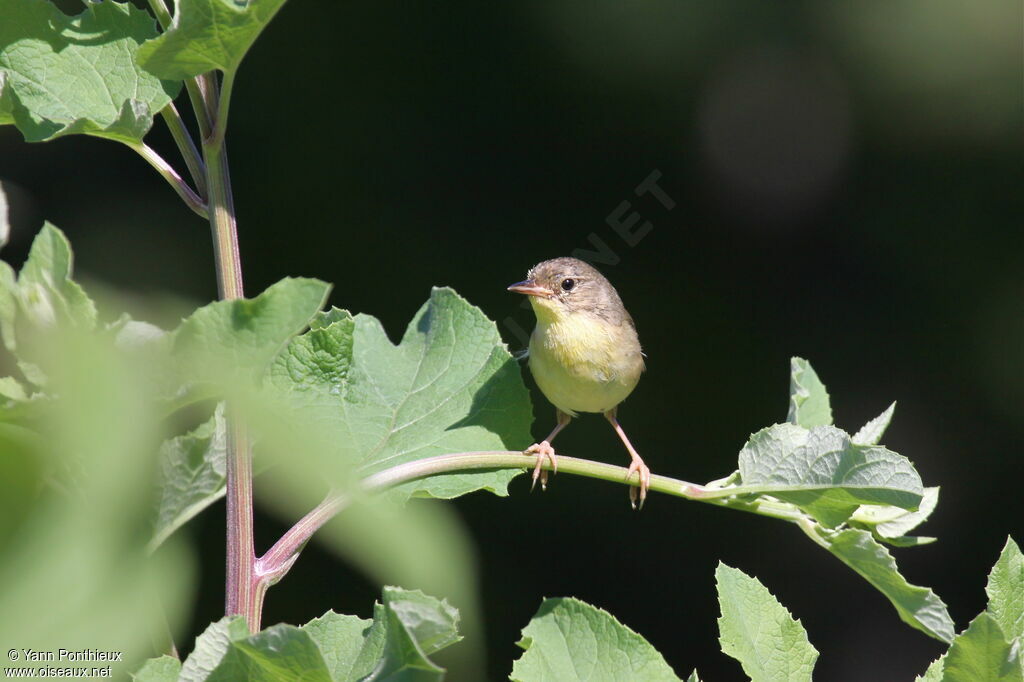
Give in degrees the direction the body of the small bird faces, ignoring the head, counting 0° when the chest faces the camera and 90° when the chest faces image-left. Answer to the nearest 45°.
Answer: approximately 45°

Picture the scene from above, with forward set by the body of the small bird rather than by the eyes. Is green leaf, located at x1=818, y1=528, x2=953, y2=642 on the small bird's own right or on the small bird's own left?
on the small bird's own left

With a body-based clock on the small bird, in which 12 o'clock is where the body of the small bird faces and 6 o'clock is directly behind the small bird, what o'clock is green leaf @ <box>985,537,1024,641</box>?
The green leaf is roughly at 10 o'clock from the small bird.

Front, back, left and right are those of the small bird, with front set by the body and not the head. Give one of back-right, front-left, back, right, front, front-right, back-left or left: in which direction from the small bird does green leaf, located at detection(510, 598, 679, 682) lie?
front-left

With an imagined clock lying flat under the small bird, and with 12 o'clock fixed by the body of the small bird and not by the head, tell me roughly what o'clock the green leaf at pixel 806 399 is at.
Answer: The green leaf is roughly at 10 o'clock from the small bird.

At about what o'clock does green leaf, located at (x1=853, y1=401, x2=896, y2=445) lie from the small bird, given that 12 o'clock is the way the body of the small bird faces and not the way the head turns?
The green leaf is roughly at 10 o'clock from the small bird.

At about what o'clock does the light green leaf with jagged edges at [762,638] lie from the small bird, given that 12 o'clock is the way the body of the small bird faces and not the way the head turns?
The light green leaf with jagged edges is roughly at 10 o'clock from the small bird.
